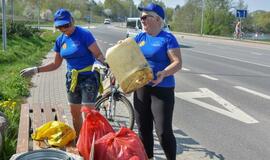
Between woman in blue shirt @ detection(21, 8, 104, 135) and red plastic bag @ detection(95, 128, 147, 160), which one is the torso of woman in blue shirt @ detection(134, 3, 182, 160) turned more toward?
the red plastic bag

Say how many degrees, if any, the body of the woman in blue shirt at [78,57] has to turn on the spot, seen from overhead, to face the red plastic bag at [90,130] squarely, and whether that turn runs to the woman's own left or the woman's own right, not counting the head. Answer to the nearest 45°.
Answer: approximately 45° to the woman's own left

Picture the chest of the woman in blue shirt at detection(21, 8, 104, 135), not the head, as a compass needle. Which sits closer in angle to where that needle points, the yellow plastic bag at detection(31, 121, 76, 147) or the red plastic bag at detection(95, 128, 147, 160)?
the yellow plastic bag

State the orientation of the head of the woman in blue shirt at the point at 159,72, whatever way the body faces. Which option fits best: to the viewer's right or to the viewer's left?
to the viewer's left

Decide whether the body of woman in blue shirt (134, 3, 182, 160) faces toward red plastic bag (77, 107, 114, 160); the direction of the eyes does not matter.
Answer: yes

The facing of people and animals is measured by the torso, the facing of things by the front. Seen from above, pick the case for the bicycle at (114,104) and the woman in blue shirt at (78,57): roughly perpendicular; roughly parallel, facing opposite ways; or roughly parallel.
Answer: roughly perpendicular

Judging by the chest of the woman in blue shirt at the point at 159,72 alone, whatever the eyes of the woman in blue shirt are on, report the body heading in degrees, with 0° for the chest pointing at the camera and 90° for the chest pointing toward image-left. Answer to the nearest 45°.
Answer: approximately 45°

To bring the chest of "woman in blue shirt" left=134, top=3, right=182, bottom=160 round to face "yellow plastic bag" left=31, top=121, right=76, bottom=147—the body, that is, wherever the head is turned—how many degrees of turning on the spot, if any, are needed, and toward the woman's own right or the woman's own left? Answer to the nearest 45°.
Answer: approximately 45° to the woman's own right

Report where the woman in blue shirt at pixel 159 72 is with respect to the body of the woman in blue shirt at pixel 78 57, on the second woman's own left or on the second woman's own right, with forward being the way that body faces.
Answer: on the second woman's own left
